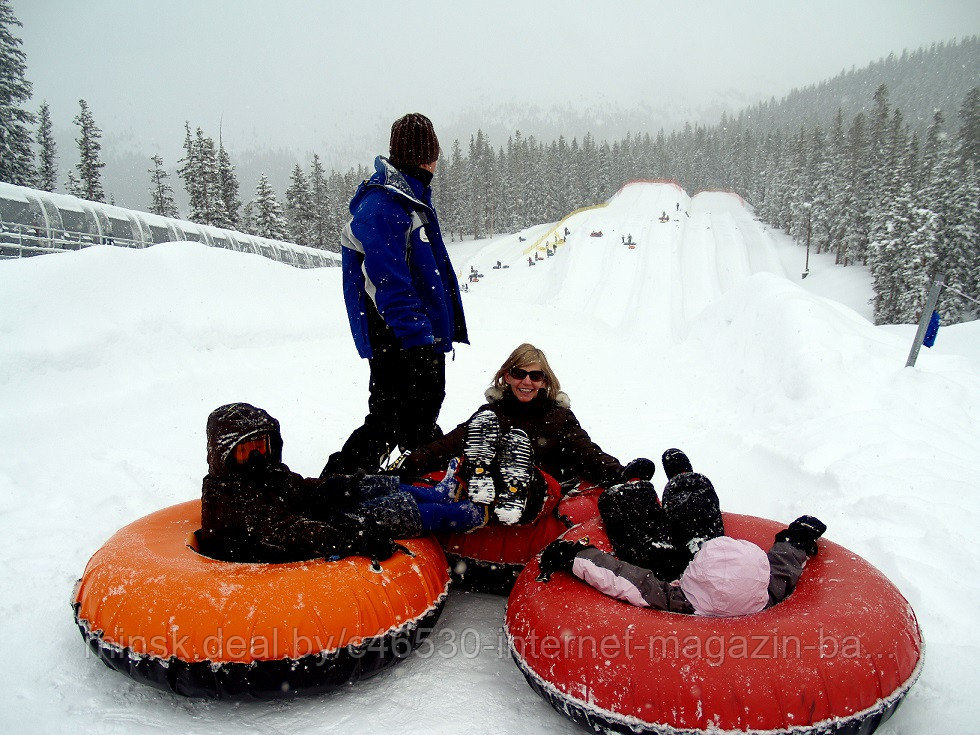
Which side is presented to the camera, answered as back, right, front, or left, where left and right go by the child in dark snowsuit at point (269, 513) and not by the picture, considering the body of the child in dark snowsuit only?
right

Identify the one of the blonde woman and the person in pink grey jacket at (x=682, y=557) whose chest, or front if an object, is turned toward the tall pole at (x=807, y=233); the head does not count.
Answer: the person in pink grey jacket

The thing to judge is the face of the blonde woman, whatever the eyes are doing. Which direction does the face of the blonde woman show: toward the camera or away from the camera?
toward the camera

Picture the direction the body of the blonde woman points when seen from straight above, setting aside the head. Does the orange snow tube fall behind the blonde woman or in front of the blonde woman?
in front

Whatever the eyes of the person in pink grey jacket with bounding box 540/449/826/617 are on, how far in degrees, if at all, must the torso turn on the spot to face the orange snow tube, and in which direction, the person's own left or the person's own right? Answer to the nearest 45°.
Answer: approximately 135° to the person's own left

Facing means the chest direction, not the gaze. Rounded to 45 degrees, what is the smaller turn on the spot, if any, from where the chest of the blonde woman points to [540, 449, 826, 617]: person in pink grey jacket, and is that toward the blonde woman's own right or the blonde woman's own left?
approximately 45° to the blonde woman's own left

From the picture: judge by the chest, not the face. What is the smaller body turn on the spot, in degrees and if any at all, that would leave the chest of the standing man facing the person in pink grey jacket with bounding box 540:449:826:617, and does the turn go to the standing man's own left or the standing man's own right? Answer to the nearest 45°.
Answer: approximately 45° to the standing man's own right

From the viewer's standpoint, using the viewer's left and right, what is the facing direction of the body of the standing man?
facing to the right of the viewer

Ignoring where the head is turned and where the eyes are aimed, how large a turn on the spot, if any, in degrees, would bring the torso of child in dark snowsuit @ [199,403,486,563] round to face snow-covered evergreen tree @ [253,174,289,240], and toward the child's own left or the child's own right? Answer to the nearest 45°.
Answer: approximately 90° to the child's own left

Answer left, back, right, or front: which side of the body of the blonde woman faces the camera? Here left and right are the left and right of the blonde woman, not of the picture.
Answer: front

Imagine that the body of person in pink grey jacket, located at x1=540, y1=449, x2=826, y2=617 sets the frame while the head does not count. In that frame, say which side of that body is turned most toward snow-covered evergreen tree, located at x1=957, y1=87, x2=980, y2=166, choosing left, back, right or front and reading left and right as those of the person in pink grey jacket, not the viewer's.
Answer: front

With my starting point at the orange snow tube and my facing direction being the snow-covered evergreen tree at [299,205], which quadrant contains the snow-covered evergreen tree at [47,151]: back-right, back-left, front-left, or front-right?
front-left

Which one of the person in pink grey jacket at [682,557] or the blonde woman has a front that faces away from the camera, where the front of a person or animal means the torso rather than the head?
the person in pink grey jacket

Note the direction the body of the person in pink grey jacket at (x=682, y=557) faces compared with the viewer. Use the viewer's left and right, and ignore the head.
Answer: facing away from the viewer
